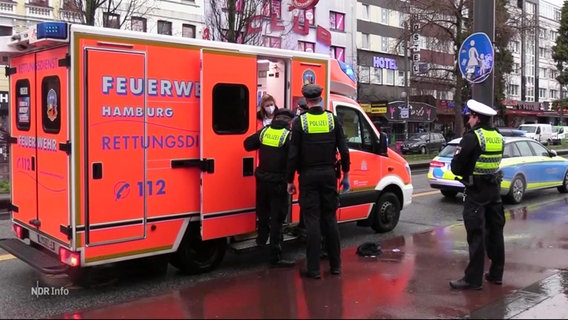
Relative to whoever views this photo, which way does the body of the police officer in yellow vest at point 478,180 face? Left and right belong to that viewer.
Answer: facing away from the viewer and to the left of the viewer

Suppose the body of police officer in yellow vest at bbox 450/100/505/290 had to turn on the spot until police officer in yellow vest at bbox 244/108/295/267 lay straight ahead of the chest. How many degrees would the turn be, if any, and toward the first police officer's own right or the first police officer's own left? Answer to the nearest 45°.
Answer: approximately 45° to the first police officer's own left

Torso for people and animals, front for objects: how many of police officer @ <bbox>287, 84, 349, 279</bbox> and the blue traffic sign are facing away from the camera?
1

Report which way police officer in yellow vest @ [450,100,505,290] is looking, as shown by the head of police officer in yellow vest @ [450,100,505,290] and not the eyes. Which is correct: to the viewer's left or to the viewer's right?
to the viewer's left

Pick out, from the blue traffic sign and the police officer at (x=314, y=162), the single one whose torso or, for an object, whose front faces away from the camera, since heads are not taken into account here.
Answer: the police officer

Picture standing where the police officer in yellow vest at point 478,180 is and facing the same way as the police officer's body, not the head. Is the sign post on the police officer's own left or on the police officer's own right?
on the police officer's own right

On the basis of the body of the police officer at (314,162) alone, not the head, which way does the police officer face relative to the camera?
away from the camera

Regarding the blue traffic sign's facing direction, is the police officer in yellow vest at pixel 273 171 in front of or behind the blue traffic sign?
in front

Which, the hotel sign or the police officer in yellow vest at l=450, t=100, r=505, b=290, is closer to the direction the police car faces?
the hotel sign

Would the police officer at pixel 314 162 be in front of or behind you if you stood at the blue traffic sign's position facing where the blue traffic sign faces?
in front

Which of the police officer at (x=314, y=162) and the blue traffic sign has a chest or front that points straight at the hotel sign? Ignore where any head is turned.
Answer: the police officer
